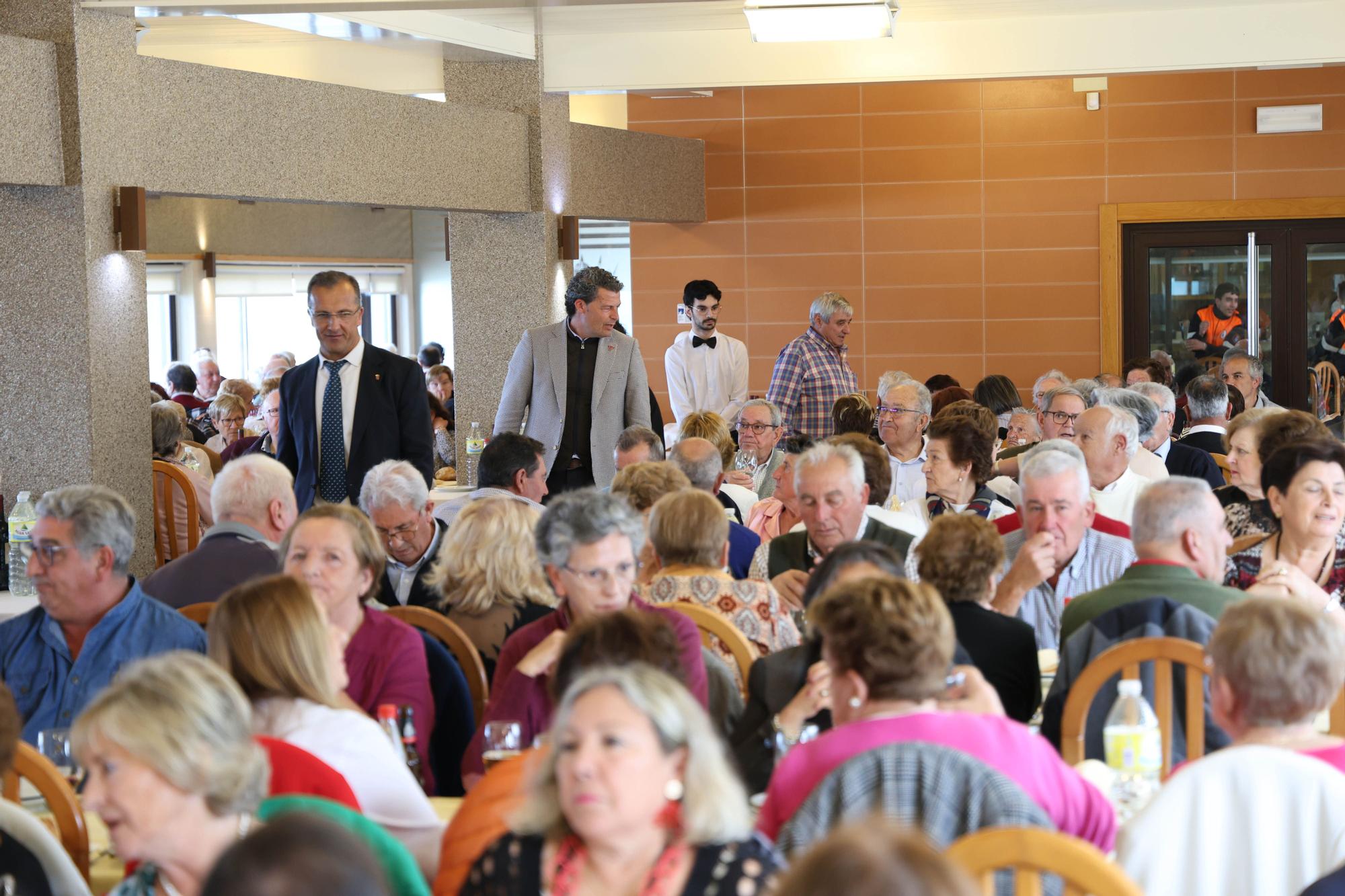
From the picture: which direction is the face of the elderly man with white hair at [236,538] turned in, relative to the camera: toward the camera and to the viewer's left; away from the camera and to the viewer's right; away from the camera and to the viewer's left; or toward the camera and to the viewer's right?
away from the camera and to the viewer's right

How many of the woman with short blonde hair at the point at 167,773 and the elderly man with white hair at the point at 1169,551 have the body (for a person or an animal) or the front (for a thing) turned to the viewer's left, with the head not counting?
1

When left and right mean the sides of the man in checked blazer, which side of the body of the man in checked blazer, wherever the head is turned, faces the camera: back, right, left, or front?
front

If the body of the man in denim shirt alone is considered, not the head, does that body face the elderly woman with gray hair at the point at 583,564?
no

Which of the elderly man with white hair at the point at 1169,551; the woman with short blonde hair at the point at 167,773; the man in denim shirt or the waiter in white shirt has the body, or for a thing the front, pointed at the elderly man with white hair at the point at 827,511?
the waiter in white shirt

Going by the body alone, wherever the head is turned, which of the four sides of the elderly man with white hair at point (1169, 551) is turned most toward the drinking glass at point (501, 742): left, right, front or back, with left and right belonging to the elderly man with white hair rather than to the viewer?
back

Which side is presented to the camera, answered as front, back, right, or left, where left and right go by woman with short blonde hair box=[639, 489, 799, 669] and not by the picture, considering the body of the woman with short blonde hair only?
back

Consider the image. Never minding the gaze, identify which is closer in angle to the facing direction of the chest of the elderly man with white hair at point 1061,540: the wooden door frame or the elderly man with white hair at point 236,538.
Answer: the elderly man with white hair

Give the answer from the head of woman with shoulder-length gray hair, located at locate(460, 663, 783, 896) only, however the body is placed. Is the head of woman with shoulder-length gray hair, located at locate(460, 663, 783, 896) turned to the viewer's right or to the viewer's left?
to the viewer's left

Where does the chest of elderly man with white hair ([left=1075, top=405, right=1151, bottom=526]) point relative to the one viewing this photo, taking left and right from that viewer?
facing the viewer and to the left of the viewer

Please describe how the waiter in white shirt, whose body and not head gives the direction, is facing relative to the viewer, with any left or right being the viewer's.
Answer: facing the viewer

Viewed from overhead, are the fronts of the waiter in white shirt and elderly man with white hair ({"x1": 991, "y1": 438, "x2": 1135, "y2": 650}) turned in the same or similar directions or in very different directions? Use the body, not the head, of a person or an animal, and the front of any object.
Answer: same or similar directions

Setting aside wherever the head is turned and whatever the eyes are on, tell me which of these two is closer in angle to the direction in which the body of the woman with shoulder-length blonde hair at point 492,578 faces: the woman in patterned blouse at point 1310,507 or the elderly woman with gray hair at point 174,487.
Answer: the elderly woman with gray hair

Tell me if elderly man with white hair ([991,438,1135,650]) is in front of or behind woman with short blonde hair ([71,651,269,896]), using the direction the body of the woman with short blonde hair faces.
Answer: behind

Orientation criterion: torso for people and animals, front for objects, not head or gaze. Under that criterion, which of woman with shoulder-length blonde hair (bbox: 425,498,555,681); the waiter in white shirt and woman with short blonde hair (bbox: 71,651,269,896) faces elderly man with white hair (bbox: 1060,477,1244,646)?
the waiter in white shirt

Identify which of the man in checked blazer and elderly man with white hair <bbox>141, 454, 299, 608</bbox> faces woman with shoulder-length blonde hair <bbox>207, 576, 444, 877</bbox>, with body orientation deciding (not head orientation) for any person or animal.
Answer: the man in checked blazer

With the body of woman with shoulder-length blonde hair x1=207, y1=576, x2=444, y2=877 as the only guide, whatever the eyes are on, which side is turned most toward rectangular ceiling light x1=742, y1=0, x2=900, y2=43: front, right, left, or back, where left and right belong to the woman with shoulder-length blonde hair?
front
